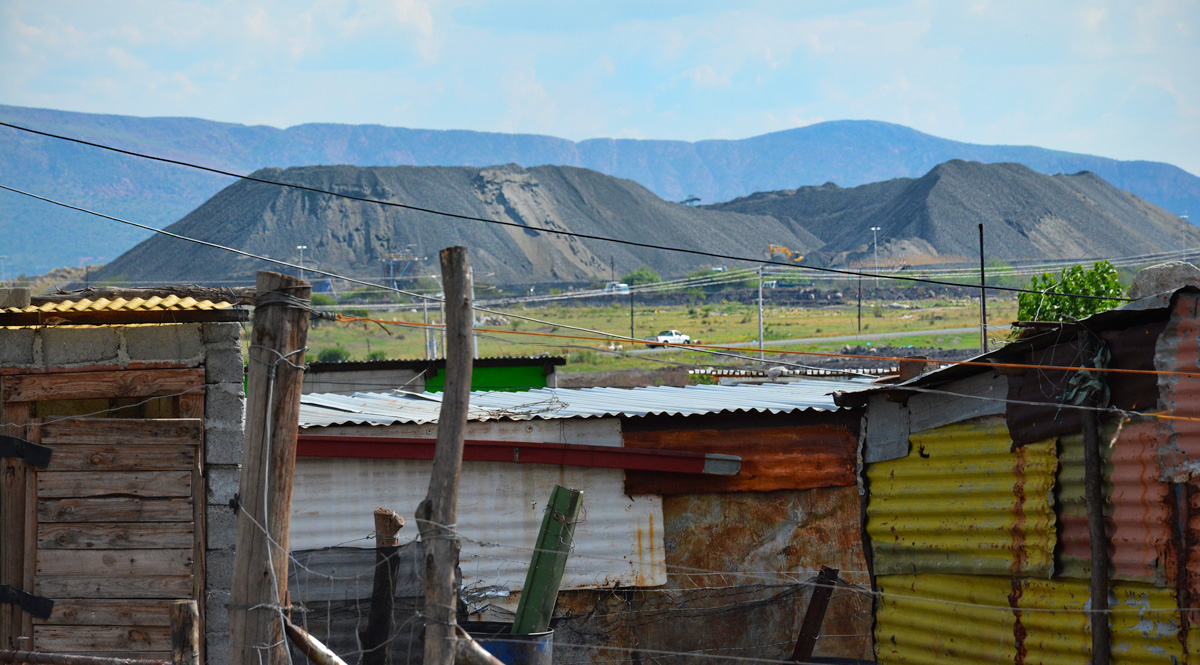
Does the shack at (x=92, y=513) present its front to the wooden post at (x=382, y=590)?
no

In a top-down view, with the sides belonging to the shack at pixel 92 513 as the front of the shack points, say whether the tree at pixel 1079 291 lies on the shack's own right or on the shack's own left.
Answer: on the shack's own left

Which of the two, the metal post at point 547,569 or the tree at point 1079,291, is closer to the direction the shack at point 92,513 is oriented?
the metal post

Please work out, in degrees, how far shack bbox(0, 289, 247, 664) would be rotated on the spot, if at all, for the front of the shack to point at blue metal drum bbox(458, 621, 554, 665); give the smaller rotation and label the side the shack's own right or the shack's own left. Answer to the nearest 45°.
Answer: approximately 45° to the shack's own left

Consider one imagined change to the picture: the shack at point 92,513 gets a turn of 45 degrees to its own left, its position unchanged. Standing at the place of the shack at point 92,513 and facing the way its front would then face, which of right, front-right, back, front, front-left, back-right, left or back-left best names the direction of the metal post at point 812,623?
front-left

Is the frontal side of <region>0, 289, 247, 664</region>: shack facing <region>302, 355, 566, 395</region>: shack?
no

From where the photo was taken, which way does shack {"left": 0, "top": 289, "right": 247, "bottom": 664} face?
toward the camera

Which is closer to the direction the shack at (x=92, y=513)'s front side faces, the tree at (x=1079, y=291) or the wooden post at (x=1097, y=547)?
the wooden post

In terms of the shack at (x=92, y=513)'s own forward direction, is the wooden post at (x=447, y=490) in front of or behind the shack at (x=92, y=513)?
in front

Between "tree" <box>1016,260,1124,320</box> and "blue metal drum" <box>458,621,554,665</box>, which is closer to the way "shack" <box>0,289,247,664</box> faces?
the blue metal drum

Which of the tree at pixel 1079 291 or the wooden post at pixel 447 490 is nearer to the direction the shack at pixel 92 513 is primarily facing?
the wooden post

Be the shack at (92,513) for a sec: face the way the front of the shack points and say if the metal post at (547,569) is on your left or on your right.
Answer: on your left

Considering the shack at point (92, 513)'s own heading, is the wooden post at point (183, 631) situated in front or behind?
in front
